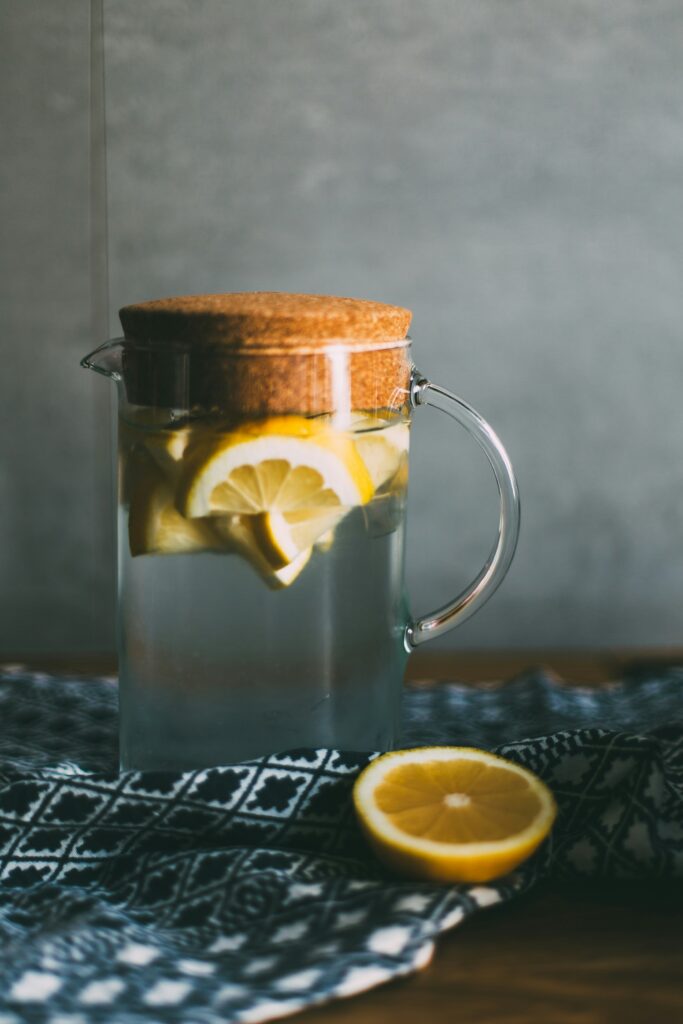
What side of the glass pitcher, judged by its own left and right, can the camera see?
left
